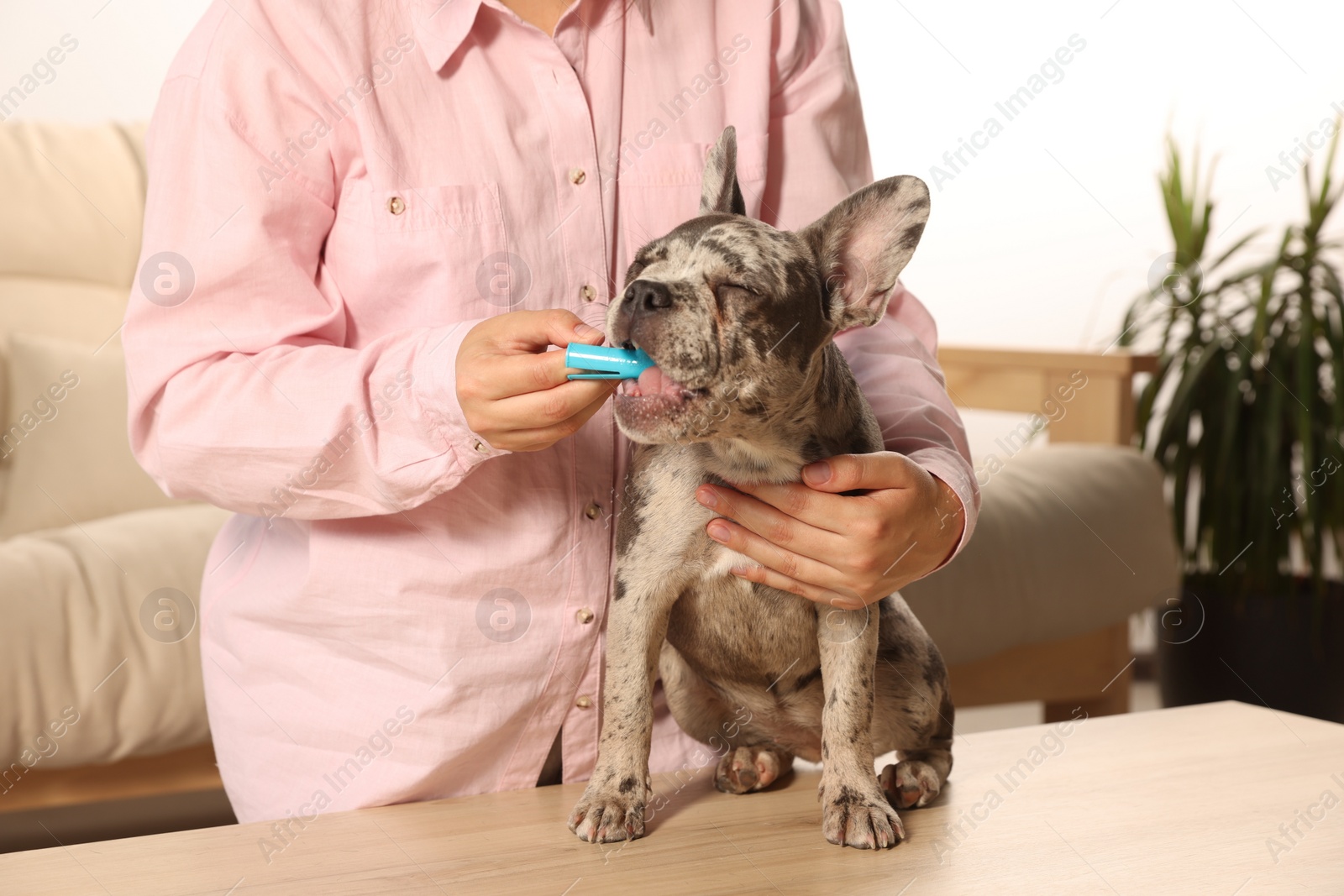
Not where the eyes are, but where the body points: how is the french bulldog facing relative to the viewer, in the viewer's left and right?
facing the viewer and to the left of the viewer

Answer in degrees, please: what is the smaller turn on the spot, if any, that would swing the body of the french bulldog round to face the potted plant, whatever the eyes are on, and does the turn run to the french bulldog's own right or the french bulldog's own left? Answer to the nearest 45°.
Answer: approximately 180°
